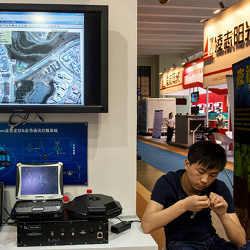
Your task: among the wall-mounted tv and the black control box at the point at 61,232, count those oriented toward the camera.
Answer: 2

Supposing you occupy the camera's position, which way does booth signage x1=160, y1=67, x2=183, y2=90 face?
facing the viewer and to the left of the viewer

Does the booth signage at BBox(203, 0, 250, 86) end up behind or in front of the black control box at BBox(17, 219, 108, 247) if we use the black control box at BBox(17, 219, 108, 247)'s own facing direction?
behind

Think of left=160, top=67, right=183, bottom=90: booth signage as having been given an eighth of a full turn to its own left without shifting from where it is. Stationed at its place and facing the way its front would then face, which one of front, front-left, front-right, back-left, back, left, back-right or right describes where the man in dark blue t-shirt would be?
front

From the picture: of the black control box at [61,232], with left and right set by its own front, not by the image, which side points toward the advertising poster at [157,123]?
back

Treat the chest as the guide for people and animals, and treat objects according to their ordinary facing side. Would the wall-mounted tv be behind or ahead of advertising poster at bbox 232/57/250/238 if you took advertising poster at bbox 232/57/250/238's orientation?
ahead

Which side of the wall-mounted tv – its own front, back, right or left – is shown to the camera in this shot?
front

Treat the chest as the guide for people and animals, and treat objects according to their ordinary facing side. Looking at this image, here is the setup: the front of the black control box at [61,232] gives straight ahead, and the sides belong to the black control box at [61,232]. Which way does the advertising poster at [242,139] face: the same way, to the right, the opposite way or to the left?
to the right

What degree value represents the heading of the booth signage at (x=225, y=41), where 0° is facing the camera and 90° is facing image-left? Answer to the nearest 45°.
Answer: approximately 45°

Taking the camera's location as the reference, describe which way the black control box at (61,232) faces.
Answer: facing the viewer

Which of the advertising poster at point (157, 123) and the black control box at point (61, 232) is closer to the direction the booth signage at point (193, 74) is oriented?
the black control box

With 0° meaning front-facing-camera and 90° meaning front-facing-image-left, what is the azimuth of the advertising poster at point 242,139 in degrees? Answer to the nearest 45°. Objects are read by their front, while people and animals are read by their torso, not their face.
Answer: approximately 45°

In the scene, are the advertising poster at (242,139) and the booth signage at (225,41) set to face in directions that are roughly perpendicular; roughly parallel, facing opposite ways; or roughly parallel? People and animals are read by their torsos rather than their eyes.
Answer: roughly parallel
